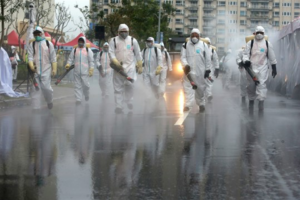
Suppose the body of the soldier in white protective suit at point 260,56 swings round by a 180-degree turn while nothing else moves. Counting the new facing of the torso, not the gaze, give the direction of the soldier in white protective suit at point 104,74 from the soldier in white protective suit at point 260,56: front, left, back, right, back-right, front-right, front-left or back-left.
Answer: front-left

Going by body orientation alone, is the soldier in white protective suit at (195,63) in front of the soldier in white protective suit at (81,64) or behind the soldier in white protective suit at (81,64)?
in front

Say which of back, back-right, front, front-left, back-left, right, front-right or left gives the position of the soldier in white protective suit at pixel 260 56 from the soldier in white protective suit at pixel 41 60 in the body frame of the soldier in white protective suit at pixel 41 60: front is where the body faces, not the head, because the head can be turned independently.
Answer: left

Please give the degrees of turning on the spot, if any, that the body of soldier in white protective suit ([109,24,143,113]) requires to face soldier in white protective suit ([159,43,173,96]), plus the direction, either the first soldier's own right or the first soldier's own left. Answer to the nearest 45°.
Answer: approximately 180°

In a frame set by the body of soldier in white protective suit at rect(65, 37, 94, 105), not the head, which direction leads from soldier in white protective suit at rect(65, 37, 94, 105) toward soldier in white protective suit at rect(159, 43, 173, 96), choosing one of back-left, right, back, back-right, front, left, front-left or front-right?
back-left

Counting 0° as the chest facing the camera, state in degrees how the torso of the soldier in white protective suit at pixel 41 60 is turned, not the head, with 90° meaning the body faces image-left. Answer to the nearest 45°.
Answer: approximately 0°

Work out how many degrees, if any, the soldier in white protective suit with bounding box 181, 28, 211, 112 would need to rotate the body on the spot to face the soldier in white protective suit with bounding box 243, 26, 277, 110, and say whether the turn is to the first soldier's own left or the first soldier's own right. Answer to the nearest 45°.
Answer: approximately 135° to the first soldier's own left

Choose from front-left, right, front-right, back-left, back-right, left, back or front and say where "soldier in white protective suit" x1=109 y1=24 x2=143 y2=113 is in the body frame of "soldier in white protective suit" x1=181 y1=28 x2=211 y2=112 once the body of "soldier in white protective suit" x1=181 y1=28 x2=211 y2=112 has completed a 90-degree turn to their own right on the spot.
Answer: front
